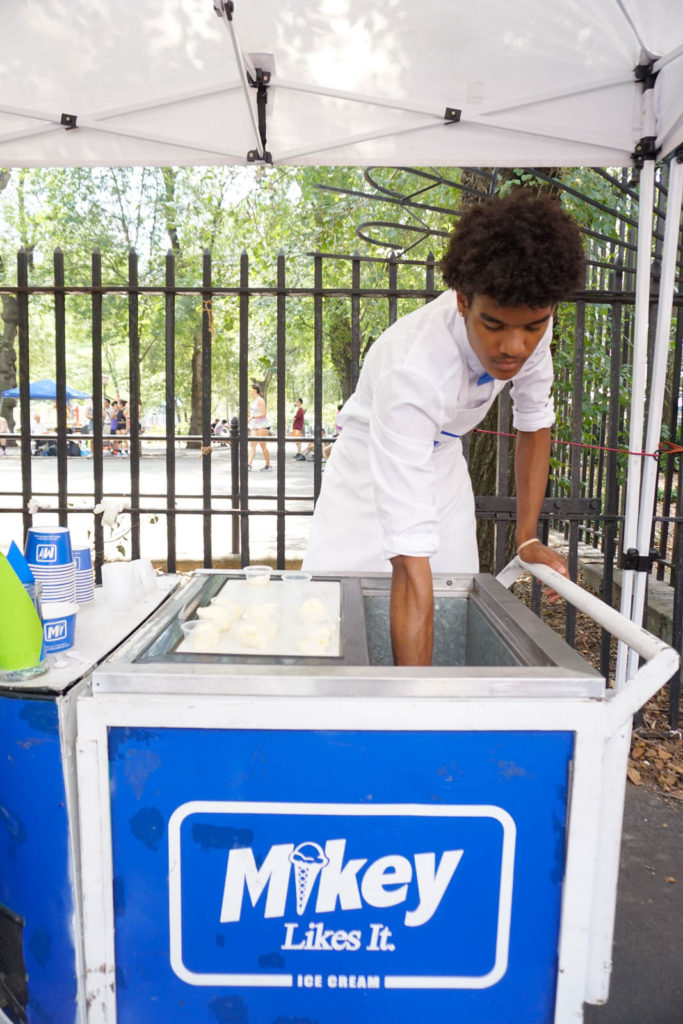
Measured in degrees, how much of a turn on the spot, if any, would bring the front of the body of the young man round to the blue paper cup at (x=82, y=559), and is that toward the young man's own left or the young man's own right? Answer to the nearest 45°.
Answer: approximately 135° to the young man's own right

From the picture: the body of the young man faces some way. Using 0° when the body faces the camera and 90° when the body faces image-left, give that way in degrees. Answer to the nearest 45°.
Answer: approximately 315°

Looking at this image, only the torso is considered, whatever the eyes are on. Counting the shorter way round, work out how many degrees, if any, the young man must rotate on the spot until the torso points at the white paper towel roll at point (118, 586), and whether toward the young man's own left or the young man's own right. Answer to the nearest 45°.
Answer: approximately 135° to the young man's own right

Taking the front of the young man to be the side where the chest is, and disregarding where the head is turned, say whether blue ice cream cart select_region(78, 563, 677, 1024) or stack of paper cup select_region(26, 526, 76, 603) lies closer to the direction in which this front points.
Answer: the blue ice cream cart

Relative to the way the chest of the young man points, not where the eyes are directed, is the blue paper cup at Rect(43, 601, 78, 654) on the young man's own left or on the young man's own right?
on the young man's own right
